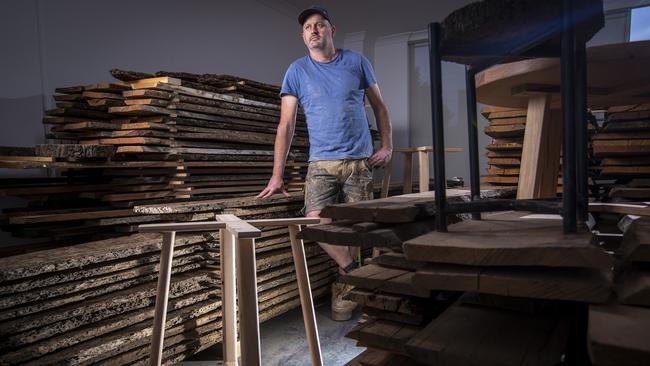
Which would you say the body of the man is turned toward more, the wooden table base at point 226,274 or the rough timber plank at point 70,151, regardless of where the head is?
the wooden table base

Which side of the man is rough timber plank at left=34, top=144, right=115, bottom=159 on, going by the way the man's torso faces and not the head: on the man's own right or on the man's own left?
on the man's own right

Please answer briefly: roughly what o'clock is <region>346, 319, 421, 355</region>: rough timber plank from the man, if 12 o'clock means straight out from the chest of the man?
The rough timber plank is roughly at 12 o'clock from the man.

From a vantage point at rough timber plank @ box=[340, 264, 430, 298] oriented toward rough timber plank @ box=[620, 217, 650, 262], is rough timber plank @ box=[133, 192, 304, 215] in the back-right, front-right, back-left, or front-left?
back-left

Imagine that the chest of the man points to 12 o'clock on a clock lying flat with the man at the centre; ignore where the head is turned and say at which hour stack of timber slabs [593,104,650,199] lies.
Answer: The stack of timber slabs is roughly at 9 o'clock from the man.

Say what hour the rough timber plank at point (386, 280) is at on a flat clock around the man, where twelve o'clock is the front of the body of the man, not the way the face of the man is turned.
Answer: The rough timber plank is roughly at 12 o'clock from the man.

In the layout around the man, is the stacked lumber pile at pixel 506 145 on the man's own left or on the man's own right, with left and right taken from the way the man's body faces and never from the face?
on the man's own left

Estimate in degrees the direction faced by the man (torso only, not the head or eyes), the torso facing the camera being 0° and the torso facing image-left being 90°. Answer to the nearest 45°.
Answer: approximately 0°
